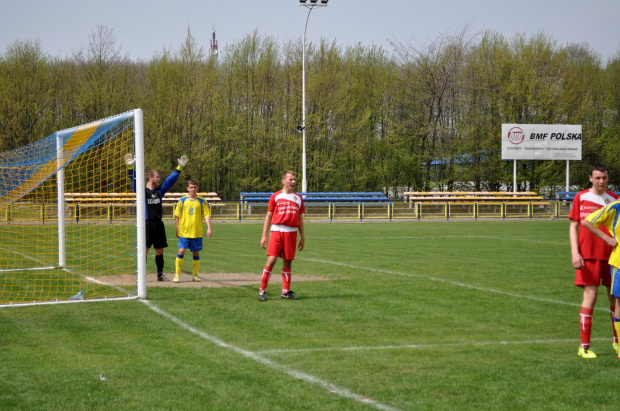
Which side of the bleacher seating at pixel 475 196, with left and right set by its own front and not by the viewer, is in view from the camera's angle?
front

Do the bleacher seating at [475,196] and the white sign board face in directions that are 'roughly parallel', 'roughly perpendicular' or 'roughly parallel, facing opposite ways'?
roughly parallel

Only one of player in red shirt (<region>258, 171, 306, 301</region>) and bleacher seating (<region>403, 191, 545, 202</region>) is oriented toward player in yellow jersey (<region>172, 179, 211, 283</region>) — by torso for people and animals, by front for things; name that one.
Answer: the bleacher seating

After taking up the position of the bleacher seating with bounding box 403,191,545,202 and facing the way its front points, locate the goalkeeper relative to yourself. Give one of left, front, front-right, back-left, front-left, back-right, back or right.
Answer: front

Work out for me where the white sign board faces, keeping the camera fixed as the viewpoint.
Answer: facing the viewer

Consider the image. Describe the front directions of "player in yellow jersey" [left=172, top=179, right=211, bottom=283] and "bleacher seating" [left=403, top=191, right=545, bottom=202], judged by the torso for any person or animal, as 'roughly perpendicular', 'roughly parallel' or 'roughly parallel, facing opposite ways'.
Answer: roughly parallel

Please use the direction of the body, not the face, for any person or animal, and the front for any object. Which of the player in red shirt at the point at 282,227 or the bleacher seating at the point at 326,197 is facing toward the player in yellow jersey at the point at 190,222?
the bleacher seating

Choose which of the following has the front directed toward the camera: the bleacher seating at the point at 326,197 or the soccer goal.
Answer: the bleacher seating

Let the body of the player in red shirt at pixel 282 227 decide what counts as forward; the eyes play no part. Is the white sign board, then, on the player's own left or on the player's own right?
on the player's own left

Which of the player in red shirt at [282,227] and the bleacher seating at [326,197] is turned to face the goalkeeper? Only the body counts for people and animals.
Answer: the bleacher seating

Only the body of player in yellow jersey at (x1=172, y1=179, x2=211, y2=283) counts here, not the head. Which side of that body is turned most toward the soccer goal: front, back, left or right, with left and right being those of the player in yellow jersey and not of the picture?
right

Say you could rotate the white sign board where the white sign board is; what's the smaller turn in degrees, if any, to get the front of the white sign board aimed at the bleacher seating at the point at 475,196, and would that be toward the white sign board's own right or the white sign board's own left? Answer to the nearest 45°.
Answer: approximately 45° to the white sign board's own right

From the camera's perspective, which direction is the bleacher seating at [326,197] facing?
toward the camera

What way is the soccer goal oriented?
to the viewer's right

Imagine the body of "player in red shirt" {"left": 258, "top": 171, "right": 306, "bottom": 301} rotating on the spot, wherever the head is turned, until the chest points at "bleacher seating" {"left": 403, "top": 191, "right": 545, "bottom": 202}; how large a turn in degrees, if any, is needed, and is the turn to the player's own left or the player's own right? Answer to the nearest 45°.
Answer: approximately 135° to the player's own left

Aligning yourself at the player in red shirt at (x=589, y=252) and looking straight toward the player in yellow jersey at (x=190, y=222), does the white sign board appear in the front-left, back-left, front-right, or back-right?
front-right

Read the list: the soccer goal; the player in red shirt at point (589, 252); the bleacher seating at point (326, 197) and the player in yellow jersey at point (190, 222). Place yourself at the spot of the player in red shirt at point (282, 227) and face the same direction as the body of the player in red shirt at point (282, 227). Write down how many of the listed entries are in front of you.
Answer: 1

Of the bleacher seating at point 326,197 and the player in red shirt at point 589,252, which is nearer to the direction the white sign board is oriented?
the player in red shirt

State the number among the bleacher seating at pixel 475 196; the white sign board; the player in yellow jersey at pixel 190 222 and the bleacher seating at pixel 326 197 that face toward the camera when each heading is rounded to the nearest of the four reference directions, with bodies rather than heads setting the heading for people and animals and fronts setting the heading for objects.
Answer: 4
